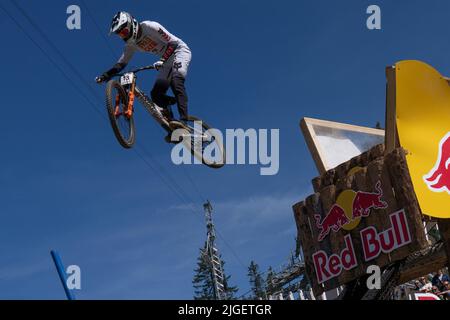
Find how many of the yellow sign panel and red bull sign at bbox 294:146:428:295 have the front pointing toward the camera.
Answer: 2

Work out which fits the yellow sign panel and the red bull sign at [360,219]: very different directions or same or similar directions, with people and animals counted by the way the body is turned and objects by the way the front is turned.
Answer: same or similar directions

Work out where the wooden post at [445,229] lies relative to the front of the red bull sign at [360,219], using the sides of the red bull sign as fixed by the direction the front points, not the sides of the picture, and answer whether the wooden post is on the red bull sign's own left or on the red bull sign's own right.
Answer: on the red bull sign's own left

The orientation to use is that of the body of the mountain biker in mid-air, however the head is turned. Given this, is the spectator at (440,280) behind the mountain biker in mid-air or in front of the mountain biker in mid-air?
behind

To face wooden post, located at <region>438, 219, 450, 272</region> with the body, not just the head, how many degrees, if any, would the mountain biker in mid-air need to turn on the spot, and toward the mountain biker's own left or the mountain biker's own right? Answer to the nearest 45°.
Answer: approximately 135° to the mountain biker's own left

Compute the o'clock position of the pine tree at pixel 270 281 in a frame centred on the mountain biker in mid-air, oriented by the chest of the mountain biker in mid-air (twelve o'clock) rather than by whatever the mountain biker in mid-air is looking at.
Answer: The pine tree is roughly at 5 o'clock from the mountain biker in mid-air.

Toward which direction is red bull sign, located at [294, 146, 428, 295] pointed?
toward the camera

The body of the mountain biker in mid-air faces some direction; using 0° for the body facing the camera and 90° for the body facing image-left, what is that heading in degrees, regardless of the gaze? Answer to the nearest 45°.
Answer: approximately 45°
